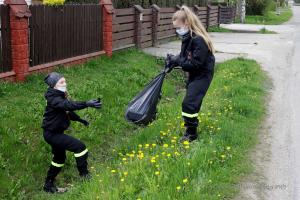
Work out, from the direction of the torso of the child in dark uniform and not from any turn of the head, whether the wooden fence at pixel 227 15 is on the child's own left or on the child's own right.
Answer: on the child's own left

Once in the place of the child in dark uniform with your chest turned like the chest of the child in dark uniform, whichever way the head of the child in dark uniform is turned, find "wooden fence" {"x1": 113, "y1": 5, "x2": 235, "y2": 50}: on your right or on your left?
on your left

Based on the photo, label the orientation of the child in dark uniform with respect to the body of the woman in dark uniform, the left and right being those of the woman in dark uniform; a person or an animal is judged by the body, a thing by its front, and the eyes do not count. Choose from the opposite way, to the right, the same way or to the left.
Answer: the opposite way

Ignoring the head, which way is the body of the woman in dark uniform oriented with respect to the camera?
to the viewer's left

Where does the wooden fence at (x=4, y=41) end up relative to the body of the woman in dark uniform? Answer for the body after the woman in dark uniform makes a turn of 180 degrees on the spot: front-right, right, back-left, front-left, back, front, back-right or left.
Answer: back-left

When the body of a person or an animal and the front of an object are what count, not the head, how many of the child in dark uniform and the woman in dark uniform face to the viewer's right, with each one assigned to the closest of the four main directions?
1

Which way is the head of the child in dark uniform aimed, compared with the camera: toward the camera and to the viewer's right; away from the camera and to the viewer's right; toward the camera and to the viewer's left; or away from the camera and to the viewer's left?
toward the camera and to the viewer's right

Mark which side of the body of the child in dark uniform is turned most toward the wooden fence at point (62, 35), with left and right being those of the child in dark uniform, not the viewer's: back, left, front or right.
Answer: left

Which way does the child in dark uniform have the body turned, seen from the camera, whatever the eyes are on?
to the viewer's right

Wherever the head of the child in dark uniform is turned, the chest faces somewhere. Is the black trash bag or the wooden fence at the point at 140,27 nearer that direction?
the black trash bag

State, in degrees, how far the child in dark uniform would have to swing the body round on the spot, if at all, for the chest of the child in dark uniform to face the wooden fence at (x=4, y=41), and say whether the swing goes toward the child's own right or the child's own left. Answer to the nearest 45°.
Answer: approximately 90° to the child's own left

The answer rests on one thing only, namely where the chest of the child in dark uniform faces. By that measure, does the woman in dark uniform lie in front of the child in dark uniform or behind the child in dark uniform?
in front

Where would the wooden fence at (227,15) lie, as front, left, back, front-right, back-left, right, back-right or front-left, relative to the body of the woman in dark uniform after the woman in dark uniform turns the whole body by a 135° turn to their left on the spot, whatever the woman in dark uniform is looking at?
back-left
